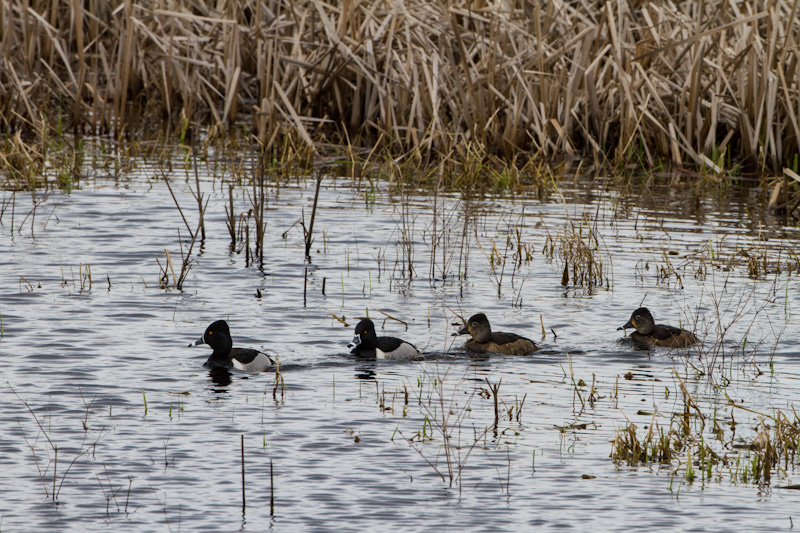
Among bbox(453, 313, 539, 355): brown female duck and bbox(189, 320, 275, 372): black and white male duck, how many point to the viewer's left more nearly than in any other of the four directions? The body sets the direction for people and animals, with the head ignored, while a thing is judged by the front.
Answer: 2

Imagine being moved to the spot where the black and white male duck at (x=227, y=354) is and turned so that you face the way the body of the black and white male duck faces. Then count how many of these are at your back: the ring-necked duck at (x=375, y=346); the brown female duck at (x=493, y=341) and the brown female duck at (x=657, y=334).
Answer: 3

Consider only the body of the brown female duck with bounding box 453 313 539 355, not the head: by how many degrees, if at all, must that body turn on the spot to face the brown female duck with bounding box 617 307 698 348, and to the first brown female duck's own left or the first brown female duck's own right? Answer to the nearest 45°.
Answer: approximately 180°

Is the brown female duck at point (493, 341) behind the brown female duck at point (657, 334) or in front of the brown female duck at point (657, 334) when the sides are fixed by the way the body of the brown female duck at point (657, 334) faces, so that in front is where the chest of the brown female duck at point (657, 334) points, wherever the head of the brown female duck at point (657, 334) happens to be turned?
in front

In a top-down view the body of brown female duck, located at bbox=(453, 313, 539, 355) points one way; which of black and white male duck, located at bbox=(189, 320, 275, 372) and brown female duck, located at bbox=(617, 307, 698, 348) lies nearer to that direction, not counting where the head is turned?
the black and white male duck

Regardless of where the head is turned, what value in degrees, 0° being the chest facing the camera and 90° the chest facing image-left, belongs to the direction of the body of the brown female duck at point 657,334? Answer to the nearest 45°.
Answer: approximately 90°

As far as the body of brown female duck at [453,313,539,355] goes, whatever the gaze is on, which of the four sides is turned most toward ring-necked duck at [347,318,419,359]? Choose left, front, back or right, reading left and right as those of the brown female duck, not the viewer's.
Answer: front

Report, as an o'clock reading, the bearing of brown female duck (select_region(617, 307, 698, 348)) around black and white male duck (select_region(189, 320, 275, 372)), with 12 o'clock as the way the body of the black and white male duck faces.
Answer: The brown female duck is roughly at 6 o'clock from the black and white male duck.

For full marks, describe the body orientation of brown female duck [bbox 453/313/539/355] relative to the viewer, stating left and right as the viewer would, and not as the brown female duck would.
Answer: facing to the left of the viewer

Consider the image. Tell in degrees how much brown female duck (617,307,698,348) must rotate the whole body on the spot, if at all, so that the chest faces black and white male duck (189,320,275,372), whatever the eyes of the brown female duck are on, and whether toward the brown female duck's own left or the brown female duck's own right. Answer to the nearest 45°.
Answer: approximately 45° to the brown female duck's own left

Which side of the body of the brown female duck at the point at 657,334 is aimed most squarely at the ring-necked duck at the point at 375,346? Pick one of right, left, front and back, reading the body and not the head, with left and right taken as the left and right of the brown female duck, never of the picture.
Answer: front

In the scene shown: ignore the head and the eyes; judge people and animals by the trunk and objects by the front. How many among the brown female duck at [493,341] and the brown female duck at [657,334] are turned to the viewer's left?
2

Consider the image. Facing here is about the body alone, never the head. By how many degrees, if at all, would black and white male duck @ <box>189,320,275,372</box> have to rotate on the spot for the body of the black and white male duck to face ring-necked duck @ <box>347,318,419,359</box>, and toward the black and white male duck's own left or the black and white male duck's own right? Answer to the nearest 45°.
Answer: approximately 180°

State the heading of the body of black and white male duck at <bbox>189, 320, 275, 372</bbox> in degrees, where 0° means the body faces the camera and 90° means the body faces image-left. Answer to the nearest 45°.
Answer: approximately 90°
